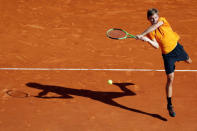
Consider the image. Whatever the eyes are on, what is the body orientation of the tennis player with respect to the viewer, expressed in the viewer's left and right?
facing the viewer and to the left of the viewer
